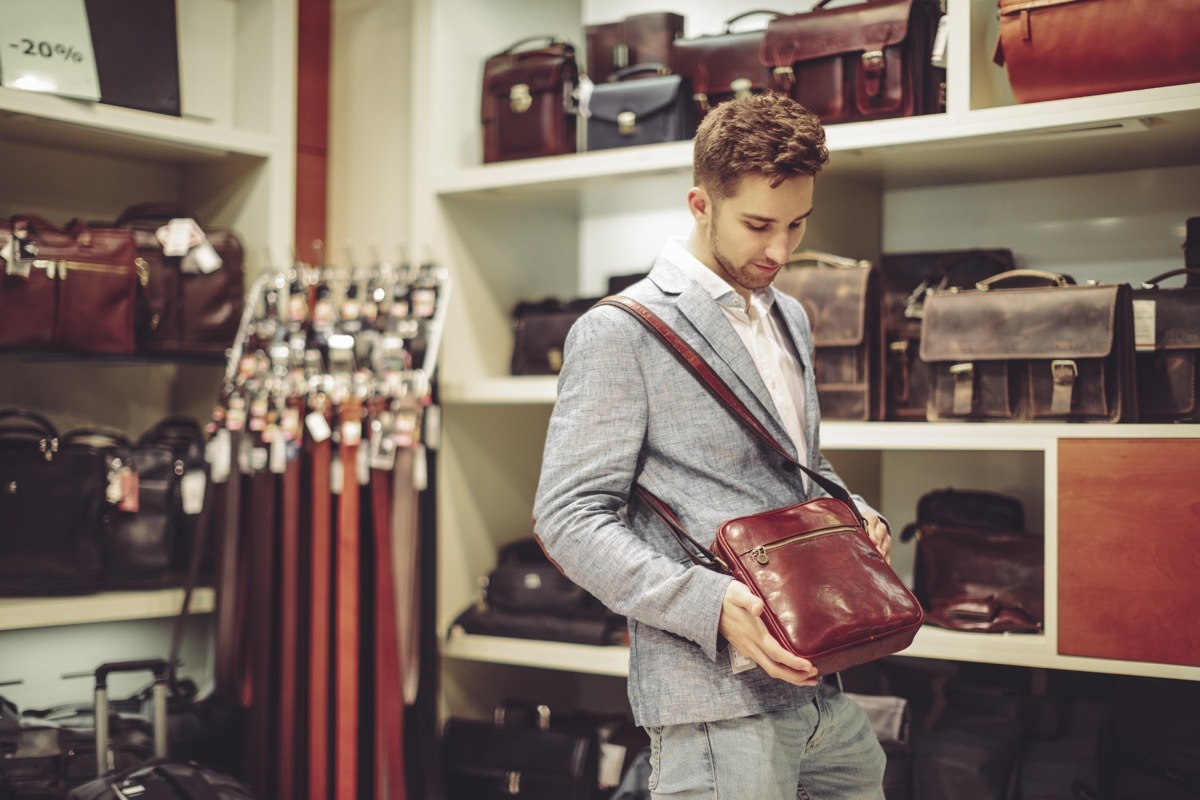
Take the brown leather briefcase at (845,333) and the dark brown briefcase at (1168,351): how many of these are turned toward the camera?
2

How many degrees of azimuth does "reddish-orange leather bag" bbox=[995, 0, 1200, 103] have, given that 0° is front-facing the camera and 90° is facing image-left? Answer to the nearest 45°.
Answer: approximately 0°

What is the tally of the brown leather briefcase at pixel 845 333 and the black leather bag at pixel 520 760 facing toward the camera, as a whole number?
2

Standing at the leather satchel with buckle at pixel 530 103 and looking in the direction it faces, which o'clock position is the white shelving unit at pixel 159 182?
The white shelving unit is roughly at 2 o'clock from the leather satchel with buckle.

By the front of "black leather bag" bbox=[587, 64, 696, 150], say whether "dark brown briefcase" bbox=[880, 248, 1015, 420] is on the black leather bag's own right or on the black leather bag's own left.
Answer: on the black leather bag's own left

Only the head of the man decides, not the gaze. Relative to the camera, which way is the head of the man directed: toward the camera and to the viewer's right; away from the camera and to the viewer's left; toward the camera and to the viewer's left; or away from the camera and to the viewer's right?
toward the camera and to the viewer's right

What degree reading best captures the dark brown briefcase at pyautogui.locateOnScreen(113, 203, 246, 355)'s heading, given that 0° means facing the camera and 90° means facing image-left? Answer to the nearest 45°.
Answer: approximately 0°

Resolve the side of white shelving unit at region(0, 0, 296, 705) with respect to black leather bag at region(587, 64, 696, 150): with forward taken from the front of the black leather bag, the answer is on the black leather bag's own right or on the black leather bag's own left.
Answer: on the black leather bag's own right

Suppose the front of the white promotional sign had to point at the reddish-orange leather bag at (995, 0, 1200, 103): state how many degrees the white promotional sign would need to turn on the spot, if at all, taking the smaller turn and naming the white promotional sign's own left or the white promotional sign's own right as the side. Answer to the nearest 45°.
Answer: approximately 45° to the white promotional sign's own left
